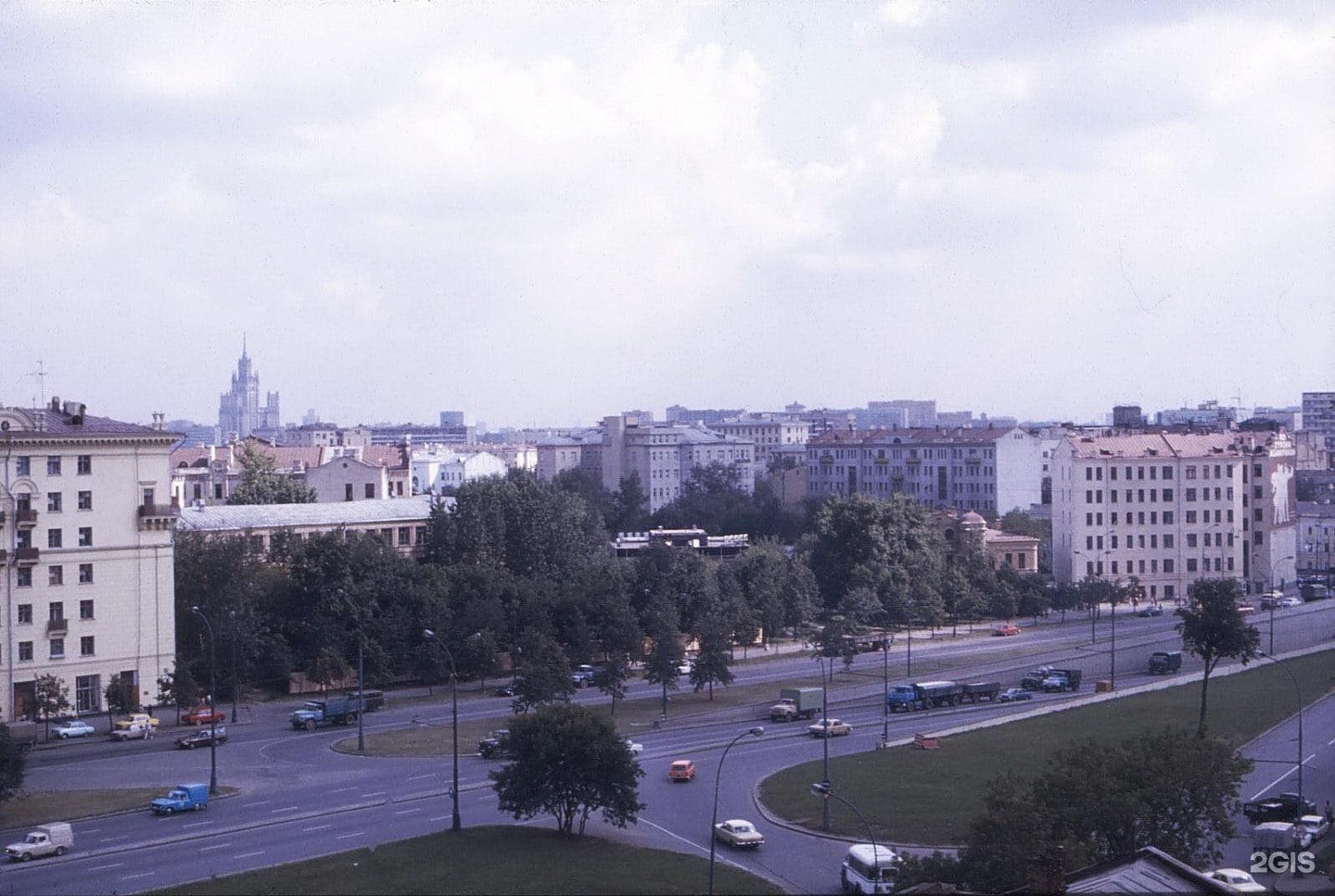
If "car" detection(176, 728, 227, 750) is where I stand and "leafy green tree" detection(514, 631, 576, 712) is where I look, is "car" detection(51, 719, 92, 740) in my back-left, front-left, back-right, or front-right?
back-left

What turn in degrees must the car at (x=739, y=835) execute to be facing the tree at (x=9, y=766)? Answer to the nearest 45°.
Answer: approximately 45° to its left

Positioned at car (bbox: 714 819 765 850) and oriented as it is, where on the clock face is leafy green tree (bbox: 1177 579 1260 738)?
The leafy green tree is roughly at 3 o'clock from the car.

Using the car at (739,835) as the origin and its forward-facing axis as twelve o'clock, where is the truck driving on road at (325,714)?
The truck driving on road is roughly at 12 o'clock from the car.

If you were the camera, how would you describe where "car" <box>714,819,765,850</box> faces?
facing away from the viewer and to the left of the viewer

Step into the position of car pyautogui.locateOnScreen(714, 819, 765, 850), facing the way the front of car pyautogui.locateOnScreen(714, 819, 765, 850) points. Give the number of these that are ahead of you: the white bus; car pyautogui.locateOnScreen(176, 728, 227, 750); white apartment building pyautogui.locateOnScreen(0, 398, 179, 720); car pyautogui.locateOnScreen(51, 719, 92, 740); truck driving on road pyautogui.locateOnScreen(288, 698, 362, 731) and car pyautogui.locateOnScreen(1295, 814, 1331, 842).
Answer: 4

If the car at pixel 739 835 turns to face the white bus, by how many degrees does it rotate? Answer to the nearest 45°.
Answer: approximately 180°

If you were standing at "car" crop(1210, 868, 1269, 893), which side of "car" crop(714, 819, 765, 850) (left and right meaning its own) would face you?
back
